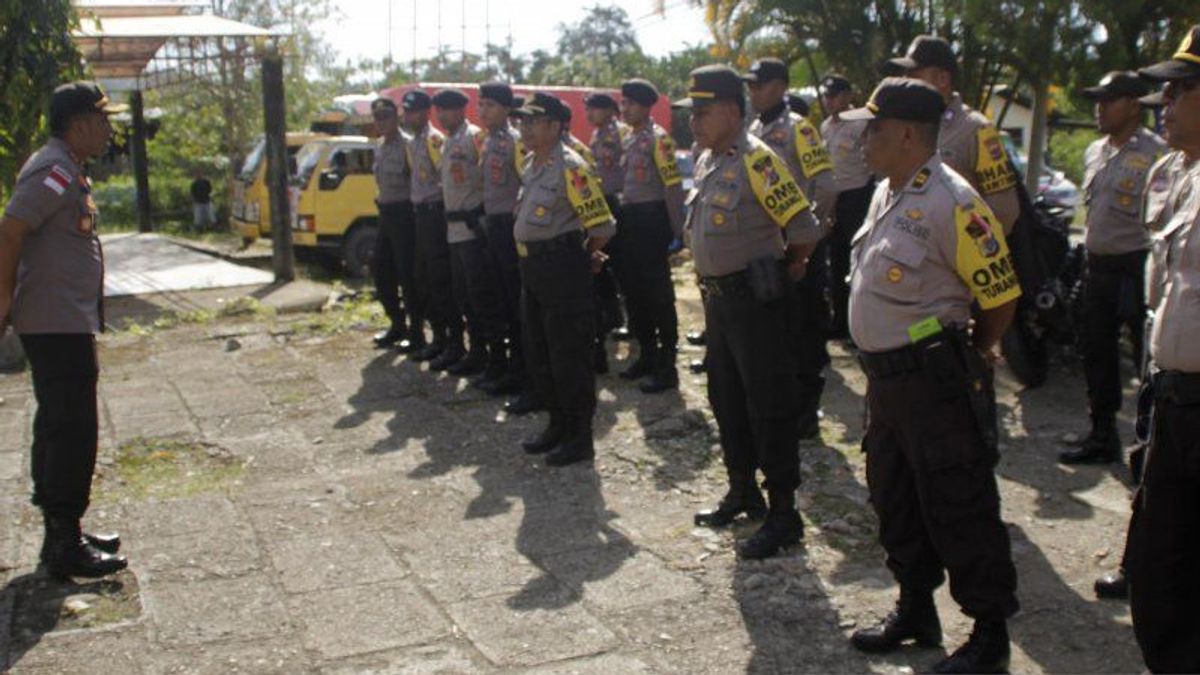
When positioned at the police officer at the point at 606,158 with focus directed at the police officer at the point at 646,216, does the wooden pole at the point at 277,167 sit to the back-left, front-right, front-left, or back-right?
back-right

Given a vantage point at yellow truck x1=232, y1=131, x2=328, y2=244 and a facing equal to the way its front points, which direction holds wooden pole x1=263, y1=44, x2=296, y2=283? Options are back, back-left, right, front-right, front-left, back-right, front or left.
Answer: front-left

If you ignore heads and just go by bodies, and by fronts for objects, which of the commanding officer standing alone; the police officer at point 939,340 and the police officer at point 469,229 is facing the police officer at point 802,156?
the commanding officer standing alone

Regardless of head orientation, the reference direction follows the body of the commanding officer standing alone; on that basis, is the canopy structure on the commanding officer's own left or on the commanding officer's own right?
on the commanding officer's own left

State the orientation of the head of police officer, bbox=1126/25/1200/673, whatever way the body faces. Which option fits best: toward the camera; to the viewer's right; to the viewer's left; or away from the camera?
to the viewer's left

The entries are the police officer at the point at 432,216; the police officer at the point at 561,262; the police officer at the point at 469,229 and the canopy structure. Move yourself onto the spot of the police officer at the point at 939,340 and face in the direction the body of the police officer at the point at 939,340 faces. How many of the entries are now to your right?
4

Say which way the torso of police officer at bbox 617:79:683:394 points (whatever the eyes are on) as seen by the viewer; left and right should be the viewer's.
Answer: facing the viewer and to the left of the viewer

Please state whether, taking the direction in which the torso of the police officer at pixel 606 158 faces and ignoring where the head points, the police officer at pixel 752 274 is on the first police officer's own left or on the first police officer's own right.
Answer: on the first police officer's own left

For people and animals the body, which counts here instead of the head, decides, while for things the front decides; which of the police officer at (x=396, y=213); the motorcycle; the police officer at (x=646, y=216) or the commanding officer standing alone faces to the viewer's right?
the commanding officer standing alone

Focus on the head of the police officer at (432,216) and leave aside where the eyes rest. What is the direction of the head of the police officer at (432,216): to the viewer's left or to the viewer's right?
to the viewer's left

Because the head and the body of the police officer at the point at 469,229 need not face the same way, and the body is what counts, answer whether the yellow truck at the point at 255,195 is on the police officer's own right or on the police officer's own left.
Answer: on the police officer's own right

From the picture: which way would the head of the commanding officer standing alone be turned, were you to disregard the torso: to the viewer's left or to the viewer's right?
to the viewer's right

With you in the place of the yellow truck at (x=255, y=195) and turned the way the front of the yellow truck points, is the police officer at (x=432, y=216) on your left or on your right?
on your left
